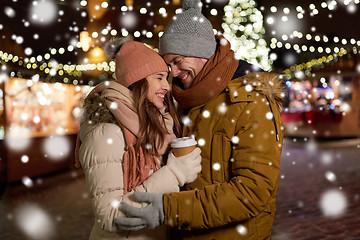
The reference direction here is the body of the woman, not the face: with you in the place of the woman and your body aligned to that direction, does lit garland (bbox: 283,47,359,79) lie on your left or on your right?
on your left

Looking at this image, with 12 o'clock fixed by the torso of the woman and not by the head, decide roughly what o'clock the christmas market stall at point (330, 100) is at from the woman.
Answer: The christmas market stall is roughly at 10 o'clock from the woman.

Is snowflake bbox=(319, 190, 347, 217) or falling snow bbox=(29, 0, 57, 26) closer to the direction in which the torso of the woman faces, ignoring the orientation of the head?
the snowflake

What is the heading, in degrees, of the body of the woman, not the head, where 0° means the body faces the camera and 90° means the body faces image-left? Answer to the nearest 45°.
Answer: approximately 270°

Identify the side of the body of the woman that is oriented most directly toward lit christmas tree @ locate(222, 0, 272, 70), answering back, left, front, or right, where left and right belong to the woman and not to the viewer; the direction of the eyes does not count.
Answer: left
